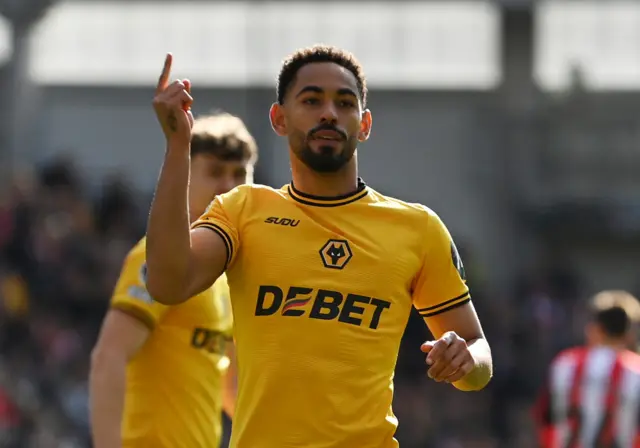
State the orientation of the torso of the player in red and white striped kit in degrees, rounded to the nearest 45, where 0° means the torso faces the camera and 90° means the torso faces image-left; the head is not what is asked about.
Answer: approximately 180°

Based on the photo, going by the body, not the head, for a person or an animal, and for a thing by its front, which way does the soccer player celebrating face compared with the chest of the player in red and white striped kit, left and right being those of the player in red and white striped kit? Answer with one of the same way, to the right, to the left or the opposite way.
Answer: the opposite way

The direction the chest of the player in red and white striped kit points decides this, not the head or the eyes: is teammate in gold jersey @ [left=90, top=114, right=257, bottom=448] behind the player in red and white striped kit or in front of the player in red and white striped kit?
behind

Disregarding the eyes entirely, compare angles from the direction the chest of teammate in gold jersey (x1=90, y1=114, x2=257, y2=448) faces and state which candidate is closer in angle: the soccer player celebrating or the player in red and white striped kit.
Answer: the soccer player celebrating

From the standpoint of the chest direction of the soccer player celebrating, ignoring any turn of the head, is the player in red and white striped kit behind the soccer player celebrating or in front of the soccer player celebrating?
behind

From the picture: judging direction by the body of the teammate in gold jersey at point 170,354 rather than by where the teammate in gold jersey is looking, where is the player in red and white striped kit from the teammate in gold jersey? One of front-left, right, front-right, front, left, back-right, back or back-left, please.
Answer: left

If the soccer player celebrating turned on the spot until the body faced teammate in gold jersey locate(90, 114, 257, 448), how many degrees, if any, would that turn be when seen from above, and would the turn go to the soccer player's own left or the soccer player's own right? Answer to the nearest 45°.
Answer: approximately 135° to the soccer player's own right

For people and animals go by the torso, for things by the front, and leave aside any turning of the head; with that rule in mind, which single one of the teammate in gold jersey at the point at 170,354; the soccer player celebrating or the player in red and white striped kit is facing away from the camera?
the player in red and white striped kit

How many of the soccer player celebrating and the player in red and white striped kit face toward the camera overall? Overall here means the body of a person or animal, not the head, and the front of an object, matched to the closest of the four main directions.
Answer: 1

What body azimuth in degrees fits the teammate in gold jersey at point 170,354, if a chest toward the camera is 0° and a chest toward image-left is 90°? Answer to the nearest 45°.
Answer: approximately 315°
